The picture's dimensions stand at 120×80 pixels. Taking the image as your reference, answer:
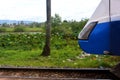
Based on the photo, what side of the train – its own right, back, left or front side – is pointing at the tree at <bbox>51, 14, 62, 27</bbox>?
right

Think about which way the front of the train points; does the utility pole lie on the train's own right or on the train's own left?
on the train's own right

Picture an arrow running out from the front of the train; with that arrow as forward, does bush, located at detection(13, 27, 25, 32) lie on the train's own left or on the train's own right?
on the train's own right

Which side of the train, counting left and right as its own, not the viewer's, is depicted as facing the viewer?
left
